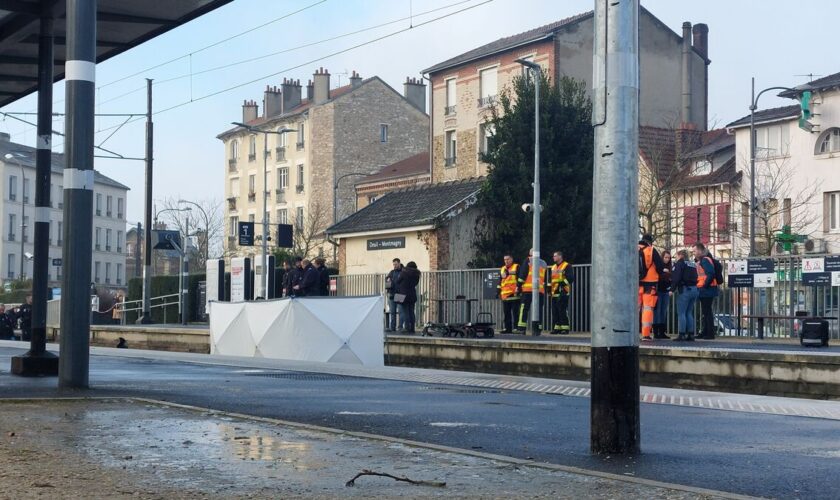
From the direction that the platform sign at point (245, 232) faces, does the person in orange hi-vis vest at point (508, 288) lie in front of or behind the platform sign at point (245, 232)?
in front

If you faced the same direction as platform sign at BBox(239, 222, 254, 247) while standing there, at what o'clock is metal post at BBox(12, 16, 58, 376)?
The metal post is roughly at 12 o'clock from the platform sign.

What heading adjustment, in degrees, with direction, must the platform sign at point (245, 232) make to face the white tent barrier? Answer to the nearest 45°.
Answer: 0° — it already faces it

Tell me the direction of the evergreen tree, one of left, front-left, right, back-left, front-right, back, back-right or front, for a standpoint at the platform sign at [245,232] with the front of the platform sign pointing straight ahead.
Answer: left

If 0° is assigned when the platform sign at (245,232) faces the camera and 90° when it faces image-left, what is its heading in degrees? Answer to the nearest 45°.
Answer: approximately 0°

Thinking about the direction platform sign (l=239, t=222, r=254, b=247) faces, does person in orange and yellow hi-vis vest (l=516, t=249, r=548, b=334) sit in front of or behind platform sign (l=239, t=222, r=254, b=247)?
in front

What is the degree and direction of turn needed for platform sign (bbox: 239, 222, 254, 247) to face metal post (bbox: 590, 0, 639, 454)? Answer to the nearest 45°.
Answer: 0° — it already faces it

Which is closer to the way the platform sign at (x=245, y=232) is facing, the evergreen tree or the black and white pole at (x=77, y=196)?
the black and white pole

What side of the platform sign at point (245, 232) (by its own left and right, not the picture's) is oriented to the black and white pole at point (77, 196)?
front

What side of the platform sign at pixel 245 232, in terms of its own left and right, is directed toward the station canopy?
front

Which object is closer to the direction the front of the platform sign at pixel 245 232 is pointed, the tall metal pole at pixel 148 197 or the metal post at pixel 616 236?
the metal post

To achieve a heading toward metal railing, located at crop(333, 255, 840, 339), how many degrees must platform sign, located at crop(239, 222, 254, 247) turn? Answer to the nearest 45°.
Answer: approximately 45° to its left

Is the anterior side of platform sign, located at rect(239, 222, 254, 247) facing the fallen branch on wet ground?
yes
